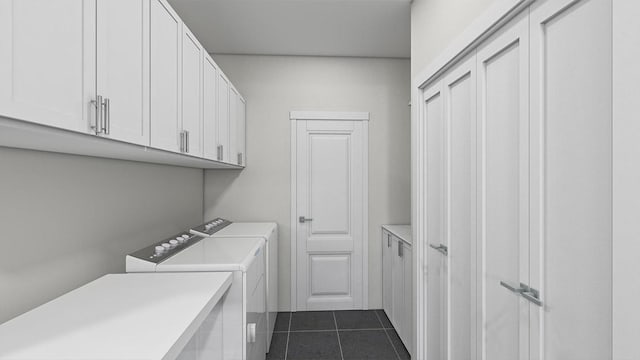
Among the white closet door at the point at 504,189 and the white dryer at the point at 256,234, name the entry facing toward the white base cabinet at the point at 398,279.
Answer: the white dryer

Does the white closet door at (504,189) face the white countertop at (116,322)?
yes

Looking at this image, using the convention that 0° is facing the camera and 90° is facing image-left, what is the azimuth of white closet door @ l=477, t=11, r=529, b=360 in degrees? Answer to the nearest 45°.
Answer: approximately 45°

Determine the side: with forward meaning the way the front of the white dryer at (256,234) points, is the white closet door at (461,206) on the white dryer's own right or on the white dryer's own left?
on the white dryer's own right

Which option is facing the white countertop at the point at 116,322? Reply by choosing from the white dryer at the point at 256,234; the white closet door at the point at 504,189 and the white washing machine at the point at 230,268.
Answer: the white closet door

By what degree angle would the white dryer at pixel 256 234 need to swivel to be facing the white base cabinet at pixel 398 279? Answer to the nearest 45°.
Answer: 0° — it already faces it

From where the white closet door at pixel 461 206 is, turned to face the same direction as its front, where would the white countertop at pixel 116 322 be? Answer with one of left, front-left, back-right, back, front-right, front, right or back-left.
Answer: front-left

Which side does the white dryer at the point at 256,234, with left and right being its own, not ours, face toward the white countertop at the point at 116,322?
right

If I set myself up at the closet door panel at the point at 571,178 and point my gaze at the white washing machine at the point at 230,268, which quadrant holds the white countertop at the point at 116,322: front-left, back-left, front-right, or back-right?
front-left

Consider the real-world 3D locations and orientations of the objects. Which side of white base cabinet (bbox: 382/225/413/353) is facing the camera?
left

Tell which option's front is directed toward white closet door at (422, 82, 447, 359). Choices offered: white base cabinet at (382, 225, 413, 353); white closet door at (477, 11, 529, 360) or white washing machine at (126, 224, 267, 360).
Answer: the white washing machine

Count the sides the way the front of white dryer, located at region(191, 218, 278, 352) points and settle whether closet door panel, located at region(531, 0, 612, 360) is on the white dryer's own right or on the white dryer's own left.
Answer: on the white dryer's own right

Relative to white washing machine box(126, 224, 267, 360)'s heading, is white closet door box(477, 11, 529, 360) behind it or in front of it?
in front

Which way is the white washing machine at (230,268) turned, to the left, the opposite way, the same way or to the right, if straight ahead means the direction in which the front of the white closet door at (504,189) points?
the opposite way

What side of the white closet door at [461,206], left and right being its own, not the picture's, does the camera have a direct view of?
left

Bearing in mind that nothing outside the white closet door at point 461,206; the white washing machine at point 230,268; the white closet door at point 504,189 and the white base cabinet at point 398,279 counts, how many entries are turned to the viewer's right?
1

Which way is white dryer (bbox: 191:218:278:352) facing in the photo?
to the viewer's right

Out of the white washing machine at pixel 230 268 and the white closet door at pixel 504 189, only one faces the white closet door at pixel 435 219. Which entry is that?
the white washing machine
